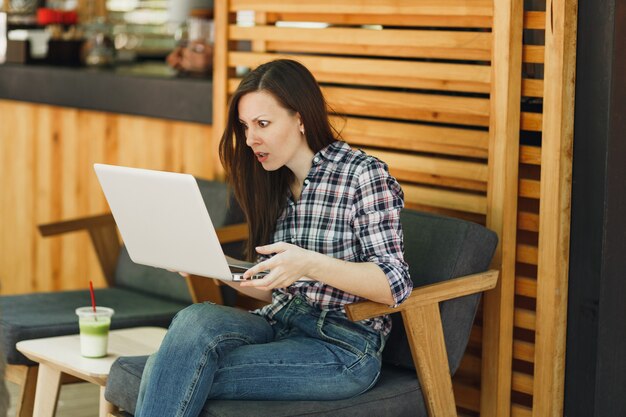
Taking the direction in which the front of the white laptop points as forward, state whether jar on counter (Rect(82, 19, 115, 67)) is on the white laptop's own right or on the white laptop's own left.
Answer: on the white laptop's own left

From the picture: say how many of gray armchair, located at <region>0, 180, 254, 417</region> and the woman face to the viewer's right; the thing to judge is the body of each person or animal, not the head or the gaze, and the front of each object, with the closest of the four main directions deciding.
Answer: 0

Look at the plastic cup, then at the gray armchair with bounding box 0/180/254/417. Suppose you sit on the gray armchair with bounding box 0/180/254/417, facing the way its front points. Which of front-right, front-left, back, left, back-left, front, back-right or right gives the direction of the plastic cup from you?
front-left

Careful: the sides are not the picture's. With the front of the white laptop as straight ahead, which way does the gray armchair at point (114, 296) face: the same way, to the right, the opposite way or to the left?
the opposite way

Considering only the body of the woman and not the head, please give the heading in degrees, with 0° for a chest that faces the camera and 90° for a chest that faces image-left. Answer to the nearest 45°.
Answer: approximately 45°

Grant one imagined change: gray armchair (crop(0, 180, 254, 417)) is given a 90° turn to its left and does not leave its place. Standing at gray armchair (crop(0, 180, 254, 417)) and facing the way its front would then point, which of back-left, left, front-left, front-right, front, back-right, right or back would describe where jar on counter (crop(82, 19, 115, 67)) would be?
back-left

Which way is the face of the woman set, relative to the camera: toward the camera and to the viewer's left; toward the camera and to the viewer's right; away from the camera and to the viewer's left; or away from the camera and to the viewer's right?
toward the camera and to the viewer's left

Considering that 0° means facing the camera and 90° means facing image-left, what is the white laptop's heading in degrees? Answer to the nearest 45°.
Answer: approximately 225°

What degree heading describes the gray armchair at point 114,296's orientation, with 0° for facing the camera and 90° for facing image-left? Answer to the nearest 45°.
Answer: approximately 45°
